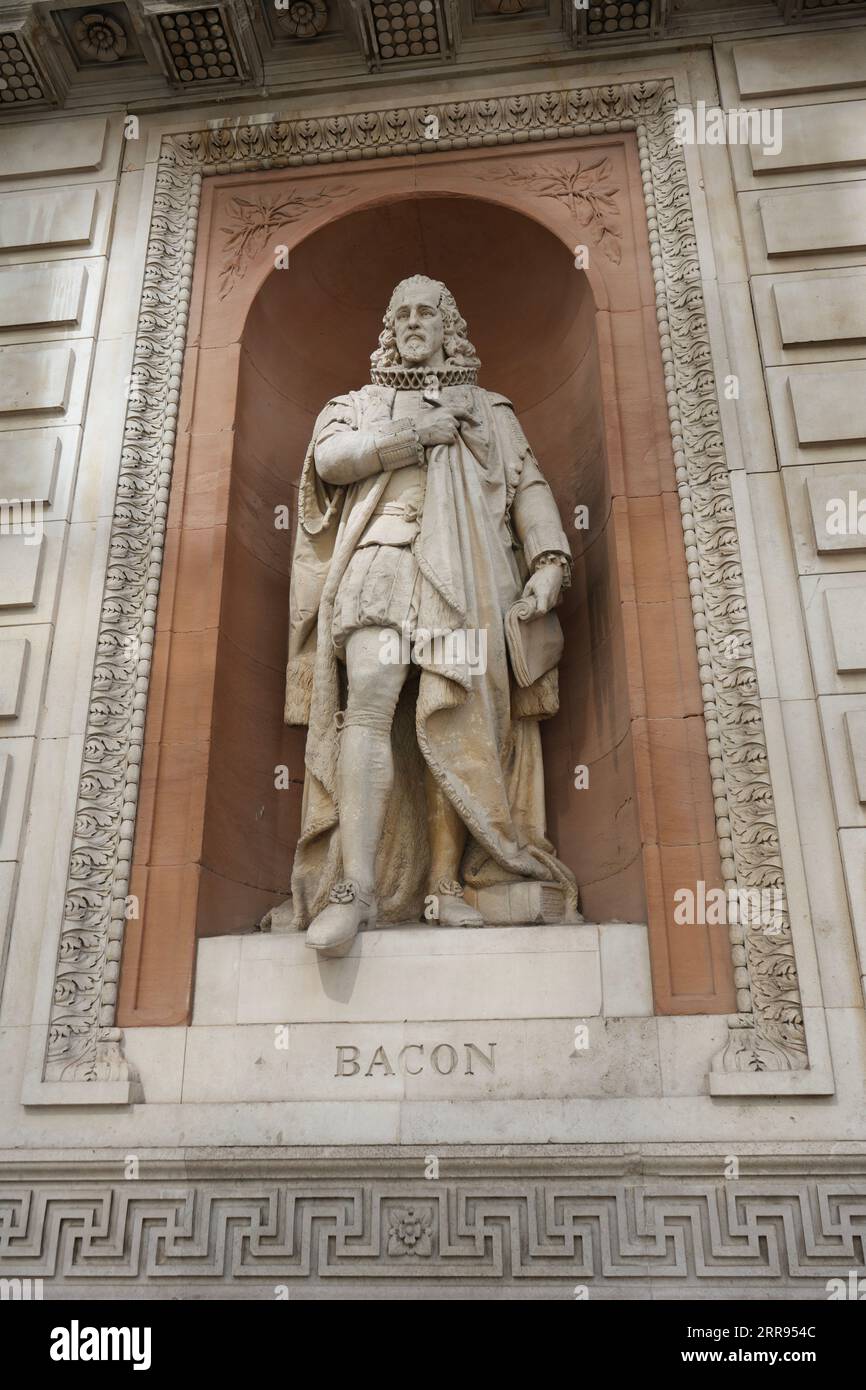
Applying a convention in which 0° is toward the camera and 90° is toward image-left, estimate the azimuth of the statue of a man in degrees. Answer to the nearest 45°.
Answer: approximately 0°
